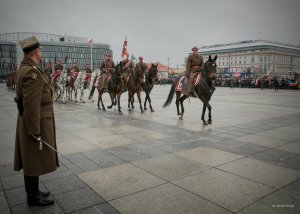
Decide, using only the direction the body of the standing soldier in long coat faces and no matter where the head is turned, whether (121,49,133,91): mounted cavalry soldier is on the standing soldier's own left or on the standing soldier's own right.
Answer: on the standing soldier's own left

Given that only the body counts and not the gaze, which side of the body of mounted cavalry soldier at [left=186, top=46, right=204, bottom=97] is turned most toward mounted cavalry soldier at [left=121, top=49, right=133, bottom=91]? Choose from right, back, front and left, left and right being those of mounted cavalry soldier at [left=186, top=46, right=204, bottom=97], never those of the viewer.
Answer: back

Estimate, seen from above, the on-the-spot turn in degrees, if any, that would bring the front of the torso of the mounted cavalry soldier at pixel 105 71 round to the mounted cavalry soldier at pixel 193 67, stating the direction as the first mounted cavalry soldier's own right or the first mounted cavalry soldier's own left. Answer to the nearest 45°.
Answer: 0° — they already face them

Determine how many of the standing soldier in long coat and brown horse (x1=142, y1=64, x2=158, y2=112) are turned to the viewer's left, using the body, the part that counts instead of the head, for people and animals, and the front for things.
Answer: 0

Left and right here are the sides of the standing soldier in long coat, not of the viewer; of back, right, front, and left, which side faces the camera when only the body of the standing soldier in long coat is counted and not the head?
right

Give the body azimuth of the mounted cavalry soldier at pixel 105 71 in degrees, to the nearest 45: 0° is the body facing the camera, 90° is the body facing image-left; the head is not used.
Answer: approximately 315°

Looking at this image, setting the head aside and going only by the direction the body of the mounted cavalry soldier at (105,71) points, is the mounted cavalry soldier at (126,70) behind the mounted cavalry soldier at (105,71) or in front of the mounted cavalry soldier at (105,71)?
in front

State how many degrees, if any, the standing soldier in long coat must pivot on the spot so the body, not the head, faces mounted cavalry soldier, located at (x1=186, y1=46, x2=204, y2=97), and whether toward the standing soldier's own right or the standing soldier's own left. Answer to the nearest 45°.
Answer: approximately 45° to the standing soldier's own left
